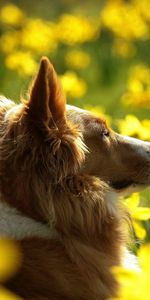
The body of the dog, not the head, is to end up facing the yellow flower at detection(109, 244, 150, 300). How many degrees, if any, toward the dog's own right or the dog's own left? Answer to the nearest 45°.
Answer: approximately 90° to the dog's own right

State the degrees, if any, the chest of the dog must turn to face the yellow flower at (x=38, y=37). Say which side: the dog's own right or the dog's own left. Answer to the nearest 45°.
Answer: approximately 90° to the dog's own left

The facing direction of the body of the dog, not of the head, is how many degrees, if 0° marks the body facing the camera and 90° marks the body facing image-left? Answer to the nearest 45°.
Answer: approximately 270°

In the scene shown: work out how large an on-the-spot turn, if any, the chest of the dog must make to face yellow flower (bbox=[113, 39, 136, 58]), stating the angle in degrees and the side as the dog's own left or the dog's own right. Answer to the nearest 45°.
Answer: approximately 90° to the dog's own left

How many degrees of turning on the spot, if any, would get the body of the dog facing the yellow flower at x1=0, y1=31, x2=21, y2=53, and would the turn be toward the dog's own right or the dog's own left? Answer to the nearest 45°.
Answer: approximately 90° to the dog's own left

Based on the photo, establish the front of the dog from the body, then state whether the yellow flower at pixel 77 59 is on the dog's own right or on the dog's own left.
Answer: on the dog's own left

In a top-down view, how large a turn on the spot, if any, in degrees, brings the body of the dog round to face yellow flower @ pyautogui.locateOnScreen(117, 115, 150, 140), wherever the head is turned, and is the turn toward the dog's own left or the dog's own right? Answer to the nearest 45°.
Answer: approximately 45° to the dog's own left

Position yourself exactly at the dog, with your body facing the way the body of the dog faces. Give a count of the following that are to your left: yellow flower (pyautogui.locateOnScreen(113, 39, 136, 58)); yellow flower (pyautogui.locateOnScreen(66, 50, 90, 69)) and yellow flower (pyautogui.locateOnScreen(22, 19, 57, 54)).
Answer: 3
